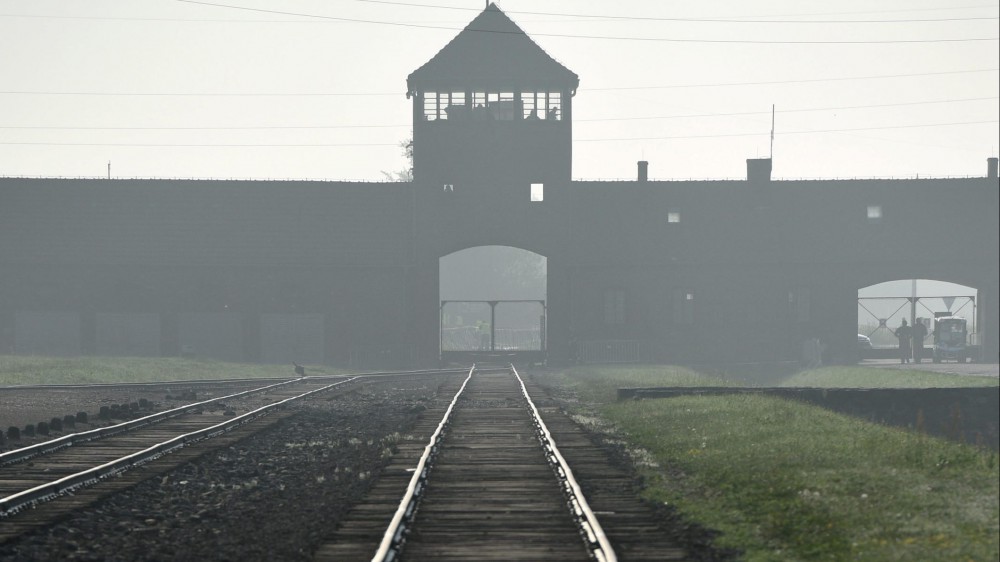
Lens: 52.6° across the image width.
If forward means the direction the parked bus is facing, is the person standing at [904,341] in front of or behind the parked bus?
in front

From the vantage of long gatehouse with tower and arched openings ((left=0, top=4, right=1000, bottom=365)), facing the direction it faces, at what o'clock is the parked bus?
The parked bus is roughly at 9 o'clock from the long gatehouse with tower and arched openings.

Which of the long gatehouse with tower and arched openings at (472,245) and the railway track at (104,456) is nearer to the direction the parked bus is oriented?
the railway track

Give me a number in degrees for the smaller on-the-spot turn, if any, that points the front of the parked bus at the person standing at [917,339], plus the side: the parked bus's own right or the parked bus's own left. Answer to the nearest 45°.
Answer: approximately 45° to the parked bus's own right

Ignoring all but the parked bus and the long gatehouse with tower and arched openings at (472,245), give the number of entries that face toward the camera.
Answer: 2

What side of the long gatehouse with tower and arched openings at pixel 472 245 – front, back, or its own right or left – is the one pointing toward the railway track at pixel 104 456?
front

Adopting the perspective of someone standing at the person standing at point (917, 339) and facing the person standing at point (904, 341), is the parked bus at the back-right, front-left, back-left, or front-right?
back-right

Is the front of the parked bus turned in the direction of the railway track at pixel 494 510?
yes

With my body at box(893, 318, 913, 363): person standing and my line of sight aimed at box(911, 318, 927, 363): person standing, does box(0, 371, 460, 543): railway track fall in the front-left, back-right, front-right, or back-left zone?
back-right

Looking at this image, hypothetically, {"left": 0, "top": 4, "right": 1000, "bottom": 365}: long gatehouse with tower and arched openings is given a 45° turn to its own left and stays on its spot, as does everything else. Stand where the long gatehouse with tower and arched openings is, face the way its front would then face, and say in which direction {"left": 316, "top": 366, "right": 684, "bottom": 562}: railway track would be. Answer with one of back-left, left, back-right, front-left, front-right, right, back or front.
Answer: front-right

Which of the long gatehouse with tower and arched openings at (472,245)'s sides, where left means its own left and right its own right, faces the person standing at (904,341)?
left

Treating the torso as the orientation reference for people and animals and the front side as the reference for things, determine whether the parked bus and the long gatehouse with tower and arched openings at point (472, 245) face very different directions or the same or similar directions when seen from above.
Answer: same or similar directions
